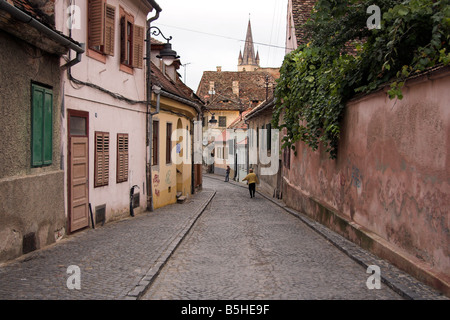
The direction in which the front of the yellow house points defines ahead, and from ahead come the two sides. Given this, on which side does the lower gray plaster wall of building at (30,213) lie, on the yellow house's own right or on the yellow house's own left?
on the yellow house's own right

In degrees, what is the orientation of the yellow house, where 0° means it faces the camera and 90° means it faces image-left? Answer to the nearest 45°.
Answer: approximately 315°

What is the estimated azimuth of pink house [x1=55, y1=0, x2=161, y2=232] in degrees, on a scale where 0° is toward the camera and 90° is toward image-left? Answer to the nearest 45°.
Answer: approximately 315°

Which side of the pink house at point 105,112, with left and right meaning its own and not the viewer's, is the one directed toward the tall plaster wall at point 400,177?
front

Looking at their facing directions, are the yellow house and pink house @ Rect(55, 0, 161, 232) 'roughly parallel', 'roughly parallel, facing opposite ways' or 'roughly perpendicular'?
roughly parallel

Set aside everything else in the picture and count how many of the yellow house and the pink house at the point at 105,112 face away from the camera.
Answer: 0

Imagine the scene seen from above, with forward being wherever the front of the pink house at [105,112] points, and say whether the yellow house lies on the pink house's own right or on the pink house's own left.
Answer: on the pink house's own left
